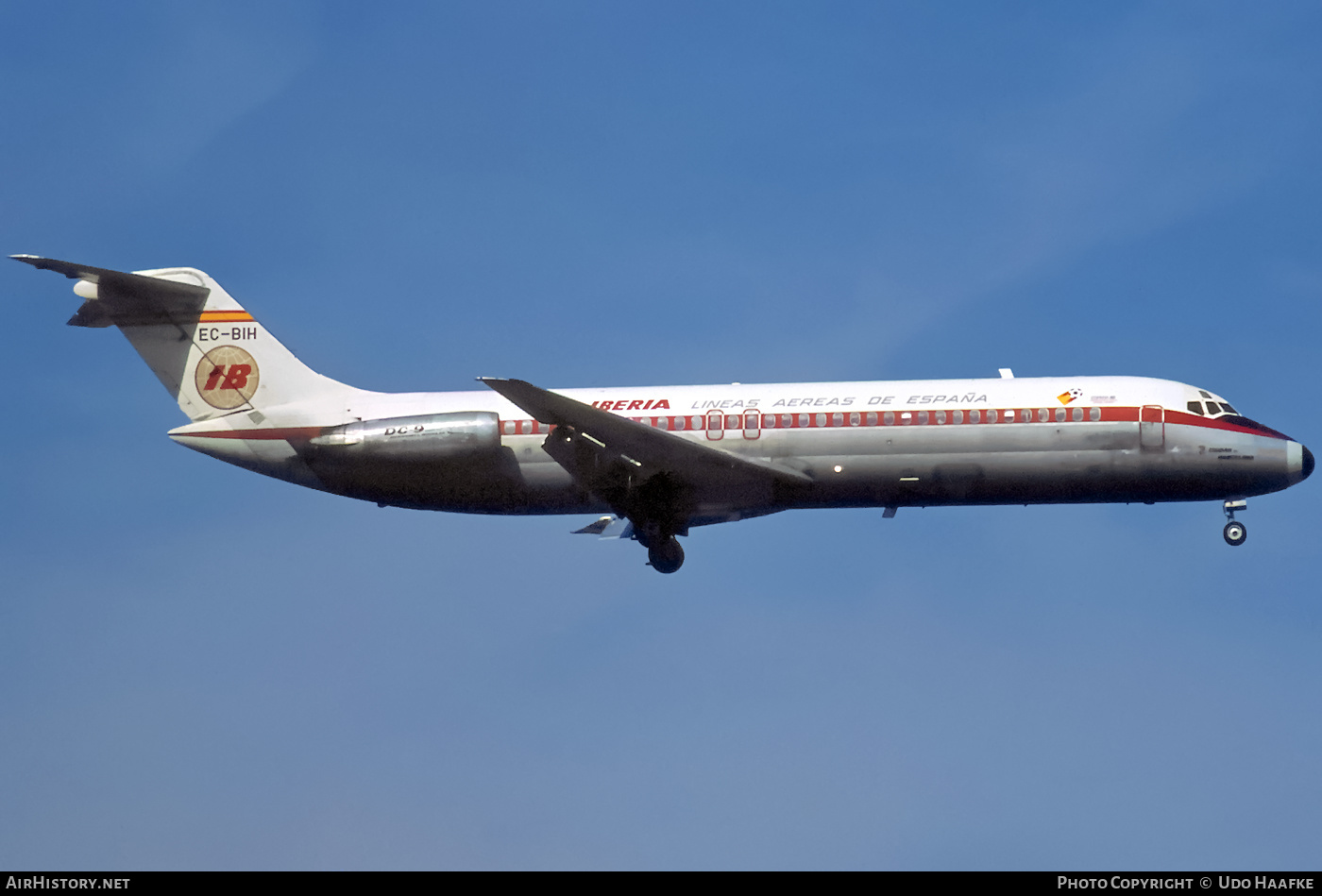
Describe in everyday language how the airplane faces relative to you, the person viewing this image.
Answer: facing to the right of the viewer
